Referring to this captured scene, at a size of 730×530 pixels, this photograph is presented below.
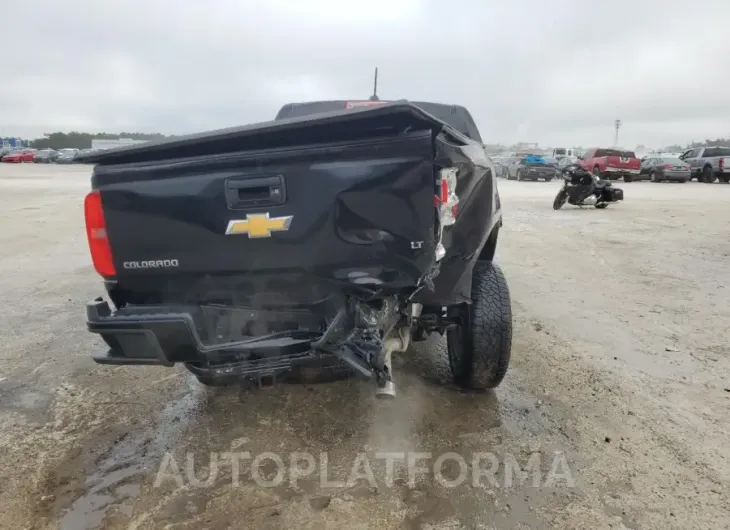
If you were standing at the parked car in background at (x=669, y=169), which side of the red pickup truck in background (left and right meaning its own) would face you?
right

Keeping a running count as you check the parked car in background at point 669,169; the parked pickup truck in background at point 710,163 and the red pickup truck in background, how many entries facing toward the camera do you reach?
0

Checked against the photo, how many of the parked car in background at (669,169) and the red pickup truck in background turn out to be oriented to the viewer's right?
0

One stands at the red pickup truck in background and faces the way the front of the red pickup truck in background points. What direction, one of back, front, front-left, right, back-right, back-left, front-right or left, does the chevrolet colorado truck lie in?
back-left

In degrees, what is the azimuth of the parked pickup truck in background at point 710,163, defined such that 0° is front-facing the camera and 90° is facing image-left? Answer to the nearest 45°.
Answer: approximately 135°

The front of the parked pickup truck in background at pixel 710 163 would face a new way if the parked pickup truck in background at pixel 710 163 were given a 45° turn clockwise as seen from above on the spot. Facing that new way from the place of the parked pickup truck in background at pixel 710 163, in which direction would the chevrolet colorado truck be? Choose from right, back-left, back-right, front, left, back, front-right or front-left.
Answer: back

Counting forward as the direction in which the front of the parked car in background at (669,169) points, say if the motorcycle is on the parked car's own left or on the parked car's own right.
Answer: on the parked car's own left

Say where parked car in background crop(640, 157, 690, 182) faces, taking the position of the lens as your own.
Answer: facing away from the viewer and to the left of the viewer

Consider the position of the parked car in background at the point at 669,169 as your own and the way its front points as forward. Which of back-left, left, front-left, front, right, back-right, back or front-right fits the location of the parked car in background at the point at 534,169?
front-left

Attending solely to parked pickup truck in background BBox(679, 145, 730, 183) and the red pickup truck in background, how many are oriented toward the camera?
0
